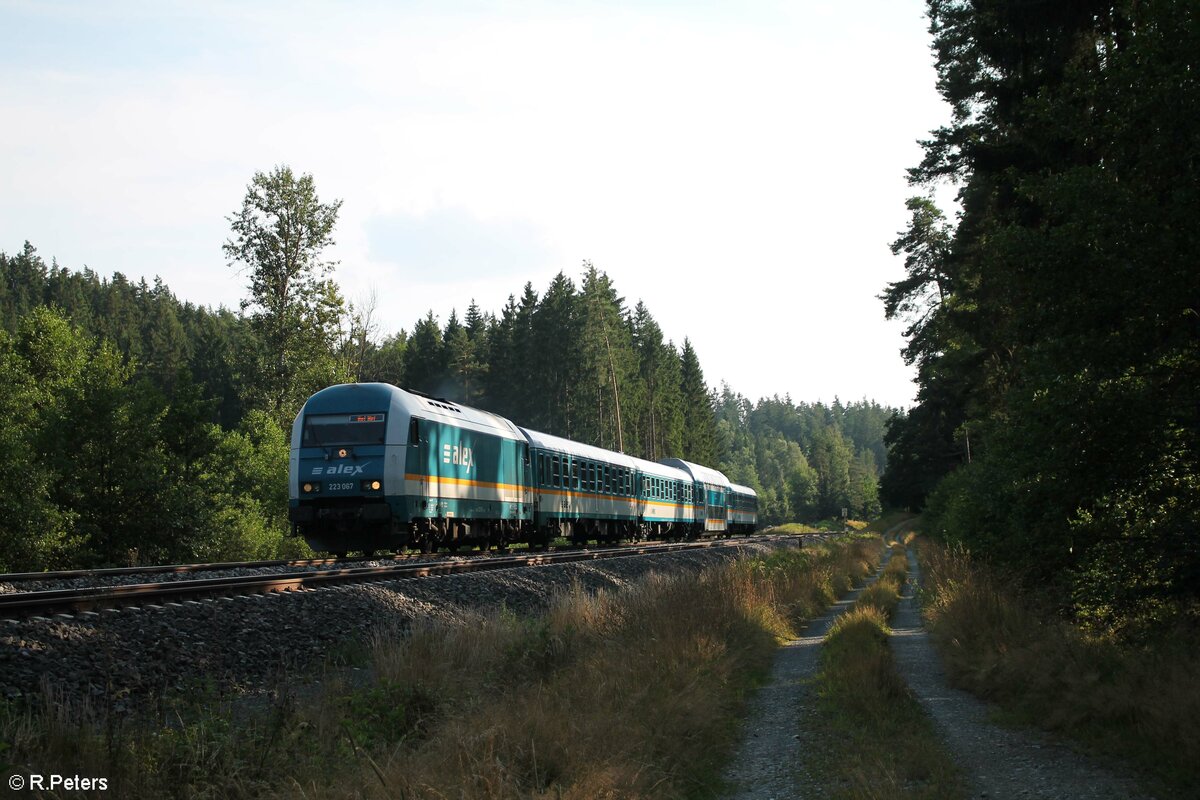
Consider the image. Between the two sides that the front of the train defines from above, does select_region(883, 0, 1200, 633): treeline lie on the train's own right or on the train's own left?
on the train's own left
